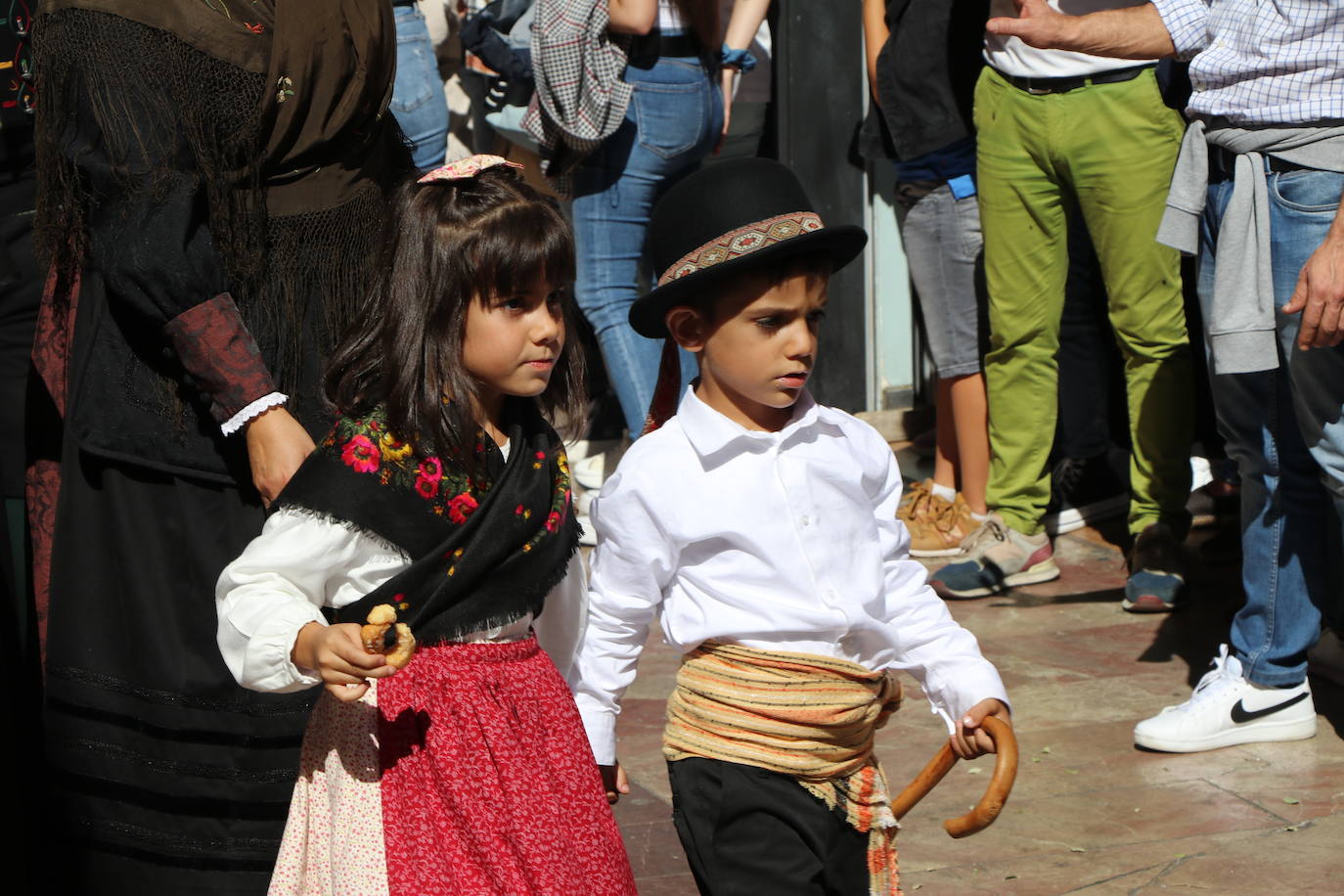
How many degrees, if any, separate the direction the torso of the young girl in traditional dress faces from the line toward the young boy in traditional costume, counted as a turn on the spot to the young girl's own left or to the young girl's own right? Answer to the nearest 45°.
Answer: approximately 45° to the young girl's own left

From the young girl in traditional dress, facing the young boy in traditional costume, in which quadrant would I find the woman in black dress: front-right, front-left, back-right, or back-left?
back-left

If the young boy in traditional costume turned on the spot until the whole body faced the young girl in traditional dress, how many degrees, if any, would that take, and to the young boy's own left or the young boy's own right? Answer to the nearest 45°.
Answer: approximately 90° to the young boy's own right

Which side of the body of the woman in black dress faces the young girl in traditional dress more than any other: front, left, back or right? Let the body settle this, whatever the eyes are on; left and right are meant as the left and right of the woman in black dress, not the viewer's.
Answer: front

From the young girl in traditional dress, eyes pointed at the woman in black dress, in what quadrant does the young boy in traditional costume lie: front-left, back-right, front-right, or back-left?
back-right

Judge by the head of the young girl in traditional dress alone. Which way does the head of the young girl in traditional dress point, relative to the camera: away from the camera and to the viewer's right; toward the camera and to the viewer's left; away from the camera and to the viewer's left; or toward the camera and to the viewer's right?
toward the camera and to the viewer's right

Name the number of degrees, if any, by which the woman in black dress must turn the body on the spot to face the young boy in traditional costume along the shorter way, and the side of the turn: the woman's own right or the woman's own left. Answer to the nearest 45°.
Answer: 0° — they already face them

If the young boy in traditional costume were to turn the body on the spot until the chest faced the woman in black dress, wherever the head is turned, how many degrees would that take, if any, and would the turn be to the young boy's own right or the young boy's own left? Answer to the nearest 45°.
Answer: approximately 135° to the young boy's own right

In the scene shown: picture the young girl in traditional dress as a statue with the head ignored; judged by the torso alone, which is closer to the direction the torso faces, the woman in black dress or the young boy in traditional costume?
the young boy in traditional costume

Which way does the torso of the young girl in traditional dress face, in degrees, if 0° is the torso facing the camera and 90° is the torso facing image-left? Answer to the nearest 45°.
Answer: approximately 315°
